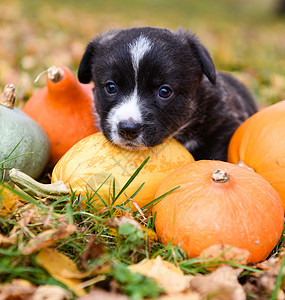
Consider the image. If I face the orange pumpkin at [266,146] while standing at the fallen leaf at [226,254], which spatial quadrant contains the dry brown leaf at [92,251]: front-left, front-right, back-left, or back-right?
back-left

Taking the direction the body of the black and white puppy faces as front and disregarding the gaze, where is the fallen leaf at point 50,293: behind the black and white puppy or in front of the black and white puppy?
in front

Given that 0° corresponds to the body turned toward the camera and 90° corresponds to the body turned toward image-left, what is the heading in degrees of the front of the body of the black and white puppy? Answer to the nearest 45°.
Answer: approximately 45°

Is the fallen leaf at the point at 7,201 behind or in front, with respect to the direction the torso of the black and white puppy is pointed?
in front

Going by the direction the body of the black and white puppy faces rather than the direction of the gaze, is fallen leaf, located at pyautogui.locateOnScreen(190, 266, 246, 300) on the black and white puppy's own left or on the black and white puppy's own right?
on the black and white puppy's own left

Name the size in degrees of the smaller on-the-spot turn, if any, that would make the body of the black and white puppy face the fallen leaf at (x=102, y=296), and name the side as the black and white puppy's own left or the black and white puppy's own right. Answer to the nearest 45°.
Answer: approximately 45° to the black and white puppy's own left

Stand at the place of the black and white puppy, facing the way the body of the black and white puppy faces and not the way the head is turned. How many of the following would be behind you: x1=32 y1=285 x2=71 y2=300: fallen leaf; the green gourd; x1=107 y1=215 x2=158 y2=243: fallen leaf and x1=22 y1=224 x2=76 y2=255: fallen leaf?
0

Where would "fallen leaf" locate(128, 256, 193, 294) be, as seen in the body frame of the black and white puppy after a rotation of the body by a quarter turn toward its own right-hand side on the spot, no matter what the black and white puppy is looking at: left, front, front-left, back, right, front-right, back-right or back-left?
back-left

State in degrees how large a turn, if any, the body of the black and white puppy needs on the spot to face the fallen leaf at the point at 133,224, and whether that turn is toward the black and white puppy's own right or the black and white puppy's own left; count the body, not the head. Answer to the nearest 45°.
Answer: approximately 45° to the black and white puppy's own left

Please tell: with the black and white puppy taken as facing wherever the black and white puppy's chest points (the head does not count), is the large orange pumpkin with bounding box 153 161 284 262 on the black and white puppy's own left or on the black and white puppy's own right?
on the black and white puppy's own left
